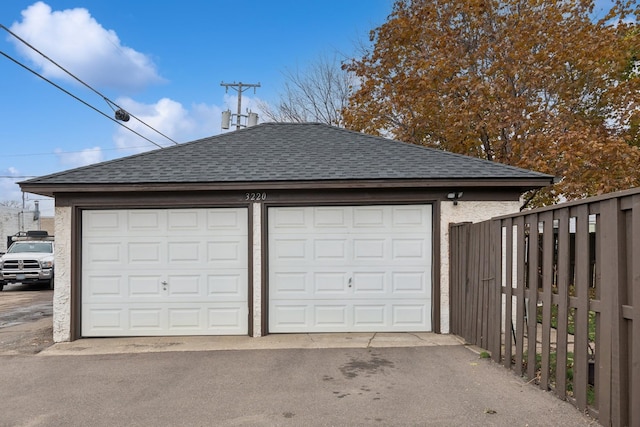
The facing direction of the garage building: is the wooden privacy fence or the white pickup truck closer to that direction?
the wooden privacy fence

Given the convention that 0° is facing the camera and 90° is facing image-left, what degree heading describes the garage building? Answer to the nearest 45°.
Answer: approximately 0°

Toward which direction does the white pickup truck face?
toward the camera

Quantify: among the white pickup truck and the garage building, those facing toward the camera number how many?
2

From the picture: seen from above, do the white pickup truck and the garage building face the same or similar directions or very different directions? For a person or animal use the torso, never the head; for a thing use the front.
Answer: same or similar directions

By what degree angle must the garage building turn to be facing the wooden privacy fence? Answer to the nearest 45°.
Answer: approximately 45° to its left

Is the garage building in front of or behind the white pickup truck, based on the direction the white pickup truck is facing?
in front

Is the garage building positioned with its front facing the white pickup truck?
no
